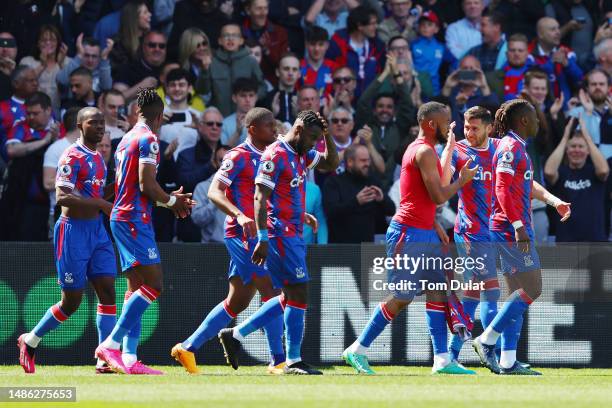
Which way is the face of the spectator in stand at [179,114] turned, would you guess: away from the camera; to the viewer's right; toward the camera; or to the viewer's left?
toward the camera

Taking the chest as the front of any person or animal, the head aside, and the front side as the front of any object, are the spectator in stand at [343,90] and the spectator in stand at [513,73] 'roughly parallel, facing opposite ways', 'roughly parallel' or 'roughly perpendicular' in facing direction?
roughly parallel

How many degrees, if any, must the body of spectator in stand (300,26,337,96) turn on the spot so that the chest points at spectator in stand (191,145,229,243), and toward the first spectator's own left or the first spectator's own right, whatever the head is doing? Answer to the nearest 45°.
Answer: approximately 45° to the first spectator's own right

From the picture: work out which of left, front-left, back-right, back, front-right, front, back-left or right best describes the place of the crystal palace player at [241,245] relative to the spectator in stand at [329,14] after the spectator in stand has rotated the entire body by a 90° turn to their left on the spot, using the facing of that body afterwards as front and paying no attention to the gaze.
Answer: right

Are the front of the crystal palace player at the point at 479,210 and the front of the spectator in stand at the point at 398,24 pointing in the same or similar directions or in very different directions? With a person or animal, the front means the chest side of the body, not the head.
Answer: same or similar directions

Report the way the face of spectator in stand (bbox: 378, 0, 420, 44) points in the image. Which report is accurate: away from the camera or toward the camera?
toward the camera

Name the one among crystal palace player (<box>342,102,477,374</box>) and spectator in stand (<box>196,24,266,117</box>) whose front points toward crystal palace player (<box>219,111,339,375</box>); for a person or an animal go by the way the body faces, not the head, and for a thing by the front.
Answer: the spectator in stand

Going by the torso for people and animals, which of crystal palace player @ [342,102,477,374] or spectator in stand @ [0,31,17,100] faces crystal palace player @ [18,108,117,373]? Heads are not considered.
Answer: the spectator in stand

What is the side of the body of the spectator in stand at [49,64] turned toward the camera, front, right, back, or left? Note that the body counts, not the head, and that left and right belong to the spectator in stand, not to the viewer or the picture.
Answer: front

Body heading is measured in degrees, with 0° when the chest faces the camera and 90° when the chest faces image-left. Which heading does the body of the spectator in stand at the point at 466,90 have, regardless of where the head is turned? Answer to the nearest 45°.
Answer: approximately 0°

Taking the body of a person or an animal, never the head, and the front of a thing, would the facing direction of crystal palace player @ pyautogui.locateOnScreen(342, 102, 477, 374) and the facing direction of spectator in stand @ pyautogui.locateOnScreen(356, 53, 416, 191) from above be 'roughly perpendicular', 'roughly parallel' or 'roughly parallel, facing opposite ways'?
roughly perpendicular

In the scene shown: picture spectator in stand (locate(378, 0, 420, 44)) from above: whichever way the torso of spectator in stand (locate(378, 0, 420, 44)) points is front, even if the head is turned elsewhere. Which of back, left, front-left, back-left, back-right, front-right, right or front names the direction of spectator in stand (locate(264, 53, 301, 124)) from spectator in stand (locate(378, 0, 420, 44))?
front-right

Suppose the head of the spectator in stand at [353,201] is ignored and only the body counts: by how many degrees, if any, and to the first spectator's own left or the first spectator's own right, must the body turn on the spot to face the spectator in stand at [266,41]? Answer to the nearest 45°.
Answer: approximately 180°

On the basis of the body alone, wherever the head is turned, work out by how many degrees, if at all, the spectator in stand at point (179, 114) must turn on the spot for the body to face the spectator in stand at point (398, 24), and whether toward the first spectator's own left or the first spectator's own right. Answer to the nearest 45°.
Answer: approximately 135° to the first spectator's own left

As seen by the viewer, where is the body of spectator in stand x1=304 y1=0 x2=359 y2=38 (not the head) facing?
toward the camera

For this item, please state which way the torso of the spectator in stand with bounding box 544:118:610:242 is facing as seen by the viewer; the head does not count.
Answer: toward the camera

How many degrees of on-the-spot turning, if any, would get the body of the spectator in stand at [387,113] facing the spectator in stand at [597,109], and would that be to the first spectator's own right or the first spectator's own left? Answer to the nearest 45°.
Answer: approximately 90° to the first spectator's own left
